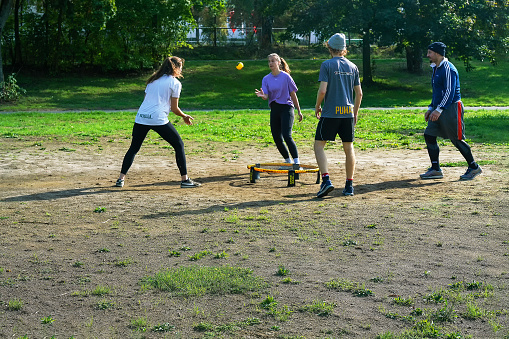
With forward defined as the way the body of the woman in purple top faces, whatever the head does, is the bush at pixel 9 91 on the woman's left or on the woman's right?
on the woman's right

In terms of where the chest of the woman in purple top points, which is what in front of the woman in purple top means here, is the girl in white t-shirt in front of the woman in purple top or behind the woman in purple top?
in front

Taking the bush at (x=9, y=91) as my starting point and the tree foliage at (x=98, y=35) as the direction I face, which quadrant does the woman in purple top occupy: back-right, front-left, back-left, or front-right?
back-right

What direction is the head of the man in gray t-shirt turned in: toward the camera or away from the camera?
away from the camera

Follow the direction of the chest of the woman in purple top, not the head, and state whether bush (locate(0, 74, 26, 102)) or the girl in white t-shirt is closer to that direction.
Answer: the girl in white t-shirt

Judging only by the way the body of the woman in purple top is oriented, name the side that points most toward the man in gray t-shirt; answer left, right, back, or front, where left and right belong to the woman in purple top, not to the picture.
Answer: left

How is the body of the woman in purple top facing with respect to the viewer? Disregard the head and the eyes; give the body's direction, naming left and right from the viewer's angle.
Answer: facing the viewer and to the left of the viewer

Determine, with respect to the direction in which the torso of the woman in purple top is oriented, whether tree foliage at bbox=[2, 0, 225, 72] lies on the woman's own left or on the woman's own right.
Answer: on the woman's own right
